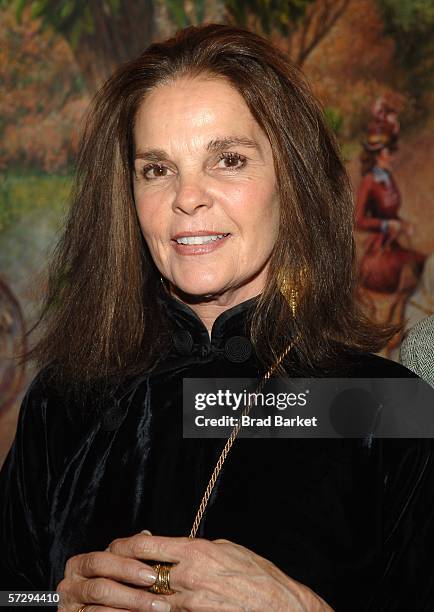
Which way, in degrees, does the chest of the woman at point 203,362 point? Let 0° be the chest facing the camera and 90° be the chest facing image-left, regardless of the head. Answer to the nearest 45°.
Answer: approximately 0°
